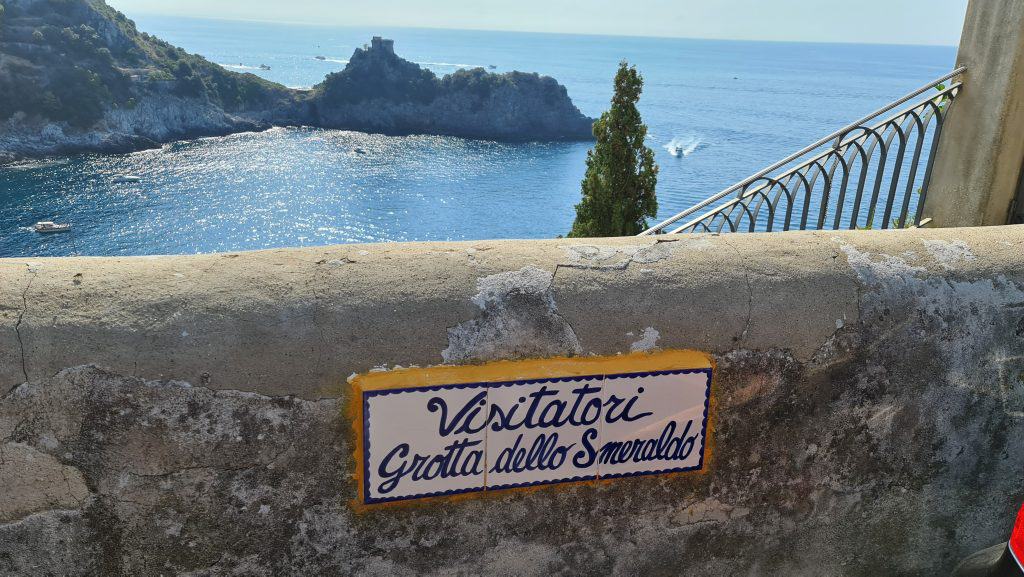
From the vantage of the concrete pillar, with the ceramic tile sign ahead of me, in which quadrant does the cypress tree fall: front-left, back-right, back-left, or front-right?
back-right

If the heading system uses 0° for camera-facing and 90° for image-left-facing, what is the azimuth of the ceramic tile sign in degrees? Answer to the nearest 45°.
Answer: approximately 0°

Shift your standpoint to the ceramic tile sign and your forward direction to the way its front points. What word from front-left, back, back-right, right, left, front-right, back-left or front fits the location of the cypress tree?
back

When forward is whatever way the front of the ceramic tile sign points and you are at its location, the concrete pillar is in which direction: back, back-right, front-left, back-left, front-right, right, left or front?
back-left
